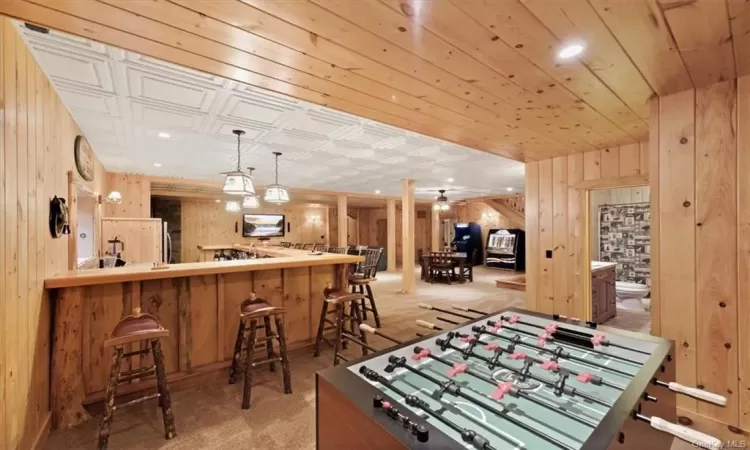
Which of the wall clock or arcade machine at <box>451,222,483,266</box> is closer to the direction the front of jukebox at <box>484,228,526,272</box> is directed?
the wall clock

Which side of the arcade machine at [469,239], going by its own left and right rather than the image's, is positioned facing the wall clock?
front

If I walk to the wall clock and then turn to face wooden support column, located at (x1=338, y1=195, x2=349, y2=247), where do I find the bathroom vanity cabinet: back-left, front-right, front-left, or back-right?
front-right

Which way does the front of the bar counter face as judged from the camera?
facing the viewer and to the right of the viewer

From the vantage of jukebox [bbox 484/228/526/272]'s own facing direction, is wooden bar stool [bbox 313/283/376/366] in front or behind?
in front

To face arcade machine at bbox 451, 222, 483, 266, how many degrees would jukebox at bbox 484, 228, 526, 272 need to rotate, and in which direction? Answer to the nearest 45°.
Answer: approximately 90° to its right

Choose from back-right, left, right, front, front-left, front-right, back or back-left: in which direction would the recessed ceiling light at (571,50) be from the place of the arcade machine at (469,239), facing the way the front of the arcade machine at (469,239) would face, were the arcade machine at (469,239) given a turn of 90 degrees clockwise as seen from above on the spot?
back-left

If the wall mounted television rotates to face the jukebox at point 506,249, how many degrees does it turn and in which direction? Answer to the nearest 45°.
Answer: approximately 90° to its left

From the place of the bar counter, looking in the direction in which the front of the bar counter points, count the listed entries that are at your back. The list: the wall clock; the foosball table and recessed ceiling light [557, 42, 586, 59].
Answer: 1

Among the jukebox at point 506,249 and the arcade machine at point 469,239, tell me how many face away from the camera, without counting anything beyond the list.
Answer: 0

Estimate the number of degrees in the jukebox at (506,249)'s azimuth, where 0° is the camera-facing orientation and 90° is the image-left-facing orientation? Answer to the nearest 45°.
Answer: approximately 45°

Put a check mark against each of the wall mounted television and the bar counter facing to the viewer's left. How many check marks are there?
0

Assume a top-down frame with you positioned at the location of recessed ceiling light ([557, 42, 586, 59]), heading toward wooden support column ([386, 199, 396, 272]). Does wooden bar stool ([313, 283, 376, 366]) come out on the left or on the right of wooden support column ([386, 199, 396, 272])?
left

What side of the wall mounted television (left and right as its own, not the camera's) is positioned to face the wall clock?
front

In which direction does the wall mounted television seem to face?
toward the camera

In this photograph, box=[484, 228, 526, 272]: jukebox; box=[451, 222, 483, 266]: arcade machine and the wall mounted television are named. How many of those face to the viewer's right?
0
